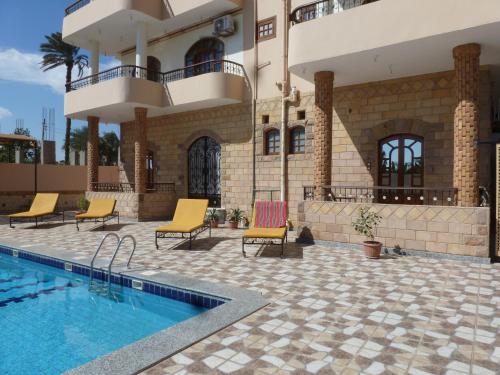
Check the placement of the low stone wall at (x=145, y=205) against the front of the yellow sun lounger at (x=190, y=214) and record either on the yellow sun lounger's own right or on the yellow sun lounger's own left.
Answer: on the yellow sun lounger's own right

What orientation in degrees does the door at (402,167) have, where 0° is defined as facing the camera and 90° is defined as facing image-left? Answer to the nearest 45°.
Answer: approximately 0°

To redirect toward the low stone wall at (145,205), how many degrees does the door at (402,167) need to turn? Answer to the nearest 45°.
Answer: approximately 90° to its right

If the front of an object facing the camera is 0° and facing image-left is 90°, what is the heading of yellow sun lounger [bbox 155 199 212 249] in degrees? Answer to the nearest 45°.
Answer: approximately 45°

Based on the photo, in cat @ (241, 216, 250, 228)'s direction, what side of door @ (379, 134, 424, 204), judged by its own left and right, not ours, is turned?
right

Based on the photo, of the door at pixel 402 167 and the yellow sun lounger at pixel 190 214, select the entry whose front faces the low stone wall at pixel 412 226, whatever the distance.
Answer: the door

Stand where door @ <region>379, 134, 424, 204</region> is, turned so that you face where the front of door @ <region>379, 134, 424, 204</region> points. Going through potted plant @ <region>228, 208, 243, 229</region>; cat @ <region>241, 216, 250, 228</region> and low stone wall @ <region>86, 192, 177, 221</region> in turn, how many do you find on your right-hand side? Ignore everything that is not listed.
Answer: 3

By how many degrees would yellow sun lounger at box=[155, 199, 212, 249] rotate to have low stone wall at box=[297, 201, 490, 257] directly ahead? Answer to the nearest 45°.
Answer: approximately 90° to its left

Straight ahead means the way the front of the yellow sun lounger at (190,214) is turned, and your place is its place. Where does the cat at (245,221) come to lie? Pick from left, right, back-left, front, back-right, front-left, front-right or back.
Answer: back

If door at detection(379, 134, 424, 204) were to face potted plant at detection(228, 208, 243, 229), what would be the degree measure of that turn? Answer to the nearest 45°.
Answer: approximately 90° to its right

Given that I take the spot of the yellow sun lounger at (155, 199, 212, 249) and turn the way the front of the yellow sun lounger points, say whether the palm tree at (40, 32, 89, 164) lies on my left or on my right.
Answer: on my right

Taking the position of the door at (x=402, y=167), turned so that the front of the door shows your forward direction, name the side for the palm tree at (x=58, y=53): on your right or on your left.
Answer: on your right

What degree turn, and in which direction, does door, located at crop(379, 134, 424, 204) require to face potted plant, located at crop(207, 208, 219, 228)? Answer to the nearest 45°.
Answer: approximately 90° to its right

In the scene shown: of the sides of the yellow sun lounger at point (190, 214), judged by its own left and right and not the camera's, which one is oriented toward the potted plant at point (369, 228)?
left

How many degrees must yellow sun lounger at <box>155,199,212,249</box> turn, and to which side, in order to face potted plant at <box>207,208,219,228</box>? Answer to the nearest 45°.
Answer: approximately 135° to its right
